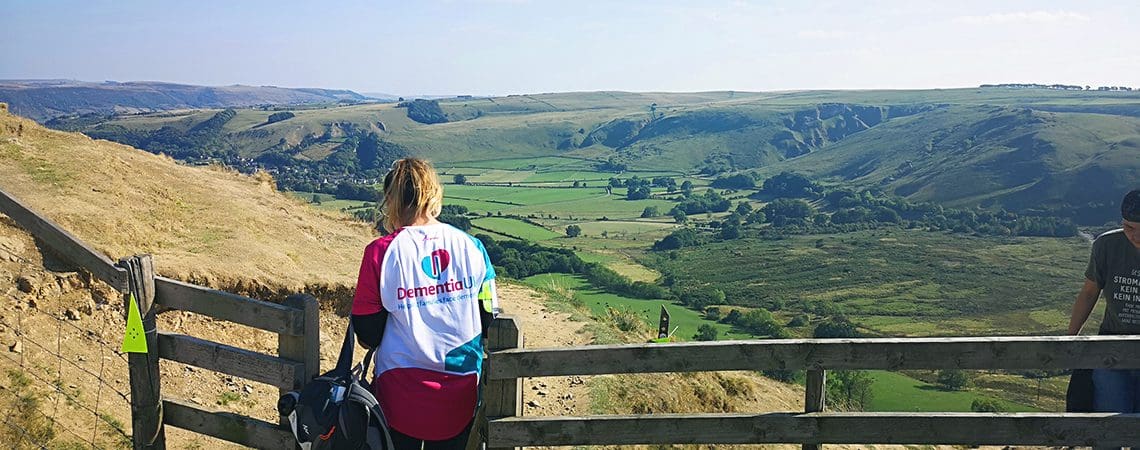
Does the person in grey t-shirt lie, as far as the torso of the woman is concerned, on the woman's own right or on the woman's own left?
on the woman's own right

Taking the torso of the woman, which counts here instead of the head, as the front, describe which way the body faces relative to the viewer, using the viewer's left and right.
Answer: facing away from the viewer

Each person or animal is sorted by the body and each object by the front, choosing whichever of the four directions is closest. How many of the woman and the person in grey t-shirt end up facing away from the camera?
1

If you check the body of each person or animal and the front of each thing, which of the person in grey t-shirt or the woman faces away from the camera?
the woman

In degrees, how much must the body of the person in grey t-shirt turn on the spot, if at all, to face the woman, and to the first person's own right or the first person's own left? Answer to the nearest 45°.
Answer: approximately 45° to the first person's own right

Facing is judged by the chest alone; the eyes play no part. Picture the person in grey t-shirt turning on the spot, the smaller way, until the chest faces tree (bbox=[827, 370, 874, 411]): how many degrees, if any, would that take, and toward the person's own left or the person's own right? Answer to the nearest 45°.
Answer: approximately 180°

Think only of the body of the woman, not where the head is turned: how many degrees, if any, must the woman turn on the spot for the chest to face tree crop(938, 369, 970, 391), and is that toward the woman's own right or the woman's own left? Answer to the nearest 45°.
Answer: approximately 45° to the woman's own right

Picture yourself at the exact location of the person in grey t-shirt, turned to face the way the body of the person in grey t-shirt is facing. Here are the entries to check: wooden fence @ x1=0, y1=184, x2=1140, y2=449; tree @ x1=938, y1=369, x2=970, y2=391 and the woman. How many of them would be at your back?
1

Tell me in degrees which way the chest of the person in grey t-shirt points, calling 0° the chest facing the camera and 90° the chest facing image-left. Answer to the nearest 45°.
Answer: approximately 0°

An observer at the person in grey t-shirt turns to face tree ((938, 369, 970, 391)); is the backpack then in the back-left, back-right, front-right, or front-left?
back-left

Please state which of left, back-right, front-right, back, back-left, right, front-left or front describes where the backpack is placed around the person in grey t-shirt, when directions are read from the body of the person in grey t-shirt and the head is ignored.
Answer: front-right

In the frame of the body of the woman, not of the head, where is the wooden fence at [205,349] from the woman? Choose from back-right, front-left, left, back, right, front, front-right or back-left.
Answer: front-left

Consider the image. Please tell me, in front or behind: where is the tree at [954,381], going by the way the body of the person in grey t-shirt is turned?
behind
